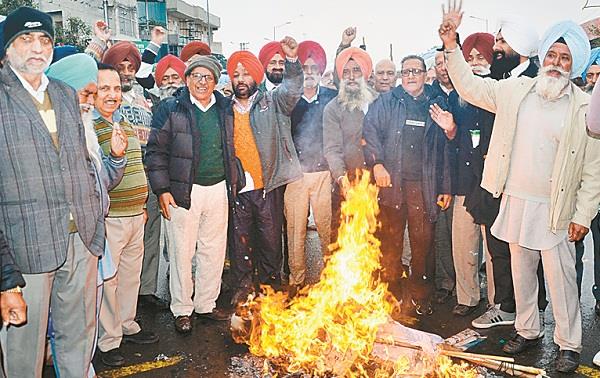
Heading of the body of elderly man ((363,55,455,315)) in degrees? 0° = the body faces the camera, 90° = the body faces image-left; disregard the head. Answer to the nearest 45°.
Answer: approximately 0°

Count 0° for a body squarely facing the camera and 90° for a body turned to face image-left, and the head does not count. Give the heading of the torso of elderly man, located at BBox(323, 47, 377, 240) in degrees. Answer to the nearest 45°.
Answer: approximately 0°

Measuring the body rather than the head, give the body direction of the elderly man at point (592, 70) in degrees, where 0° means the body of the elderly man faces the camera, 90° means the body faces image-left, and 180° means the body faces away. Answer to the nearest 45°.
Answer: approximately 45°

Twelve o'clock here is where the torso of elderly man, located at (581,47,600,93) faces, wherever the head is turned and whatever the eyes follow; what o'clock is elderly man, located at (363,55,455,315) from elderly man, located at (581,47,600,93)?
elderly man, located at (363,55,455,315) is roughly at 12 o'clock from elderly man, located at (581,47,600,93).

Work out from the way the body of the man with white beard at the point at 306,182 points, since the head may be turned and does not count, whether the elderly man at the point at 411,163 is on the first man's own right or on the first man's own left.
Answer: on the first man's own left

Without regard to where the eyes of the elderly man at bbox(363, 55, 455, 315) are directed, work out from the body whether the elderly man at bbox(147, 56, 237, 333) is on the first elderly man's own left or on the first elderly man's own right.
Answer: on the first elderly man's own right

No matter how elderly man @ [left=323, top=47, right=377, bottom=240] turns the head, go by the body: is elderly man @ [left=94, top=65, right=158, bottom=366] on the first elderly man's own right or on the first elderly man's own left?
on the first elderly man's own right

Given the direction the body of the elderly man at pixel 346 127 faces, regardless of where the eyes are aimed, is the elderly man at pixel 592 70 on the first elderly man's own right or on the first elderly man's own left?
on the first elderly man's own left

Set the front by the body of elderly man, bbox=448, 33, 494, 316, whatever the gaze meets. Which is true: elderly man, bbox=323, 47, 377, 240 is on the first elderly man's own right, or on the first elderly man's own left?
on the first elderly man's own right

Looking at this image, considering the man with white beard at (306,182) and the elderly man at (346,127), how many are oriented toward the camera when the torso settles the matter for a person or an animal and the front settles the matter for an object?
2
